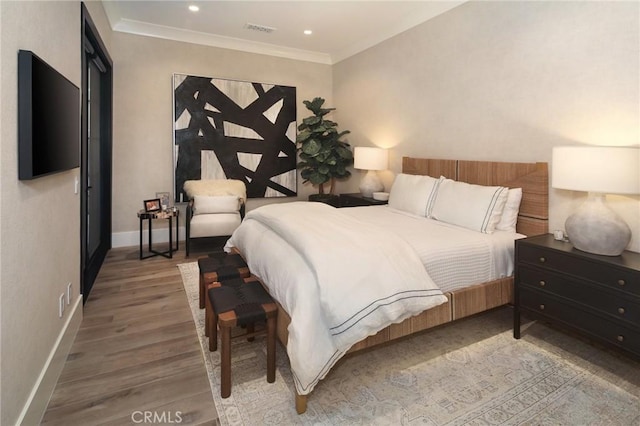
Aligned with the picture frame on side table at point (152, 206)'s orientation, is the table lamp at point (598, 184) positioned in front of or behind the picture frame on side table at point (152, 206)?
in front

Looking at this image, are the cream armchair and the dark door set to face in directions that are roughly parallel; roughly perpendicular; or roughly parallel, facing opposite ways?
roughly perpendicular

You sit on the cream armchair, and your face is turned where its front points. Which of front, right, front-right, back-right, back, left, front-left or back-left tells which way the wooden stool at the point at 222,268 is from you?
front

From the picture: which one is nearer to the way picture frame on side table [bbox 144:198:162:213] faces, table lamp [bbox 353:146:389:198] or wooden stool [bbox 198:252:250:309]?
the wooden stool

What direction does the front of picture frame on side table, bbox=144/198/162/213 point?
toward the camera

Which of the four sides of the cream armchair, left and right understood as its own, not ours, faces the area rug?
front

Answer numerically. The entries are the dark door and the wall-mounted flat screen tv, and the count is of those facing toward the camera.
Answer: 0

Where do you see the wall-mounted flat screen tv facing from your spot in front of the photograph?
facing to the right of the viewer

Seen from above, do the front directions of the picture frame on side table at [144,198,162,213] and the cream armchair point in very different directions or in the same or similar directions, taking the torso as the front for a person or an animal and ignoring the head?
same or similar directions

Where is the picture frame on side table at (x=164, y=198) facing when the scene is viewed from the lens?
facing the viewer

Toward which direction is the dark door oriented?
to the viewer's right

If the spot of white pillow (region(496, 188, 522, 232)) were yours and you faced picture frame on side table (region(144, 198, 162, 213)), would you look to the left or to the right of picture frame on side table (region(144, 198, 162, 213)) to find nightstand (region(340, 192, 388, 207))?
right

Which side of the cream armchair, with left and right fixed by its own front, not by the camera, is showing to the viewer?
front

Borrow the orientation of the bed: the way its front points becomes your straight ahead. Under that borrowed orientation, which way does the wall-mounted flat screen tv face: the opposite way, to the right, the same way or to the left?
the opposite way

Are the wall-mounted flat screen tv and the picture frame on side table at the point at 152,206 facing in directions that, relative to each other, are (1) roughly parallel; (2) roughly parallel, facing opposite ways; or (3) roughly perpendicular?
roughly perpendicular
